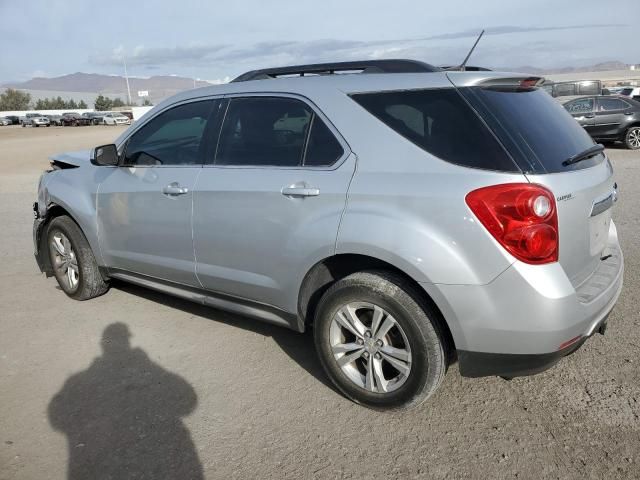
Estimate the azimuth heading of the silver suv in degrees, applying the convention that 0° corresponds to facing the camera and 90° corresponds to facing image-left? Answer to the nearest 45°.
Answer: approximately 135°

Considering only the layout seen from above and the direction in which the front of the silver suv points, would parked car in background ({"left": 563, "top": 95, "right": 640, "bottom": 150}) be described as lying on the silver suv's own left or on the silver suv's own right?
on the silver suv's own right

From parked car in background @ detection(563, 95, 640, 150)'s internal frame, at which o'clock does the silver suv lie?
The silver suv is roughly at 9 o'clock from the parked car in background.

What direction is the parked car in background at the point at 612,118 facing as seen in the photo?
to the viewer's left
